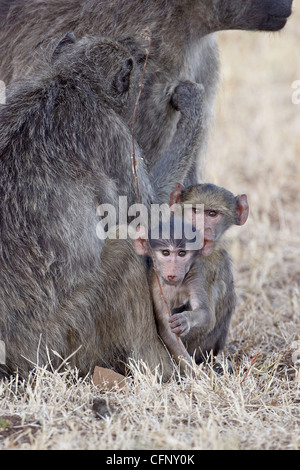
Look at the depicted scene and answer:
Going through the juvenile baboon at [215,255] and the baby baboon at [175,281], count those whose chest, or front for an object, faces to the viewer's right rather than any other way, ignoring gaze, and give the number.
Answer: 0

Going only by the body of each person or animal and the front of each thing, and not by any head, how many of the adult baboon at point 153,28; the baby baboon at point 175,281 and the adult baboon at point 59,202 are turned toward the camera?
1

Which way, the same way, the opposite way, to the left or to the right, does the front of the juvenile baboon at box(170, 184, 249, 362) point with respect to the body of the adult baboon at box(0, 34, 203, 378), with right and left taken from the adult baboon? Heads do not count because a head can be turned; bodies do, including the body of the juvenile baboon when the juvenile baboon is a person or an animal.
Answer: the opposite way

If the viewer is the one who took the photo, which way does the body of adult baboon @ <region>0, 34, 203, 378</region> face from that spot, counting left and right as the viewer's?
facing away from the viewer and to the right of the viewer

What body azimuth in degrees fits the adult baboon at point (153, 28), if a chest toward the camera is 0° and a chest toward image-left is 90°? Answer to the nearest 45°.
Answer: approximately 270°

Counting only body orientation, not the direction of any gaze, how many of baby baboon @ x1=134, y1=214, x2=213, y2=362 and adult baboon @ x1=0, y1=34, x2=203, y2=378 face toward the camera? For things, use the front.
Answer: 1

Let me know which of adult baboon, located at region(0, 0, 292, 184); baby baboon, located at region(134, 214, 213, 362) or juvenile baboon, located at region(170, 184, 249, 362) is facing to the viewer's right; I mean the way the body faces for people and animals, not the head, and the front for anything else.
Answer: the adult baboon

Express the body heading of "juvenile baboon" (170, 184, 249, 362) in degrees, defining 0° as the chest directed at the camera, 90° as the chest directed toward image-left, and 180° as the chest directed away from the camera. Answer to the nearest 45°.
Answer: approximately 45°

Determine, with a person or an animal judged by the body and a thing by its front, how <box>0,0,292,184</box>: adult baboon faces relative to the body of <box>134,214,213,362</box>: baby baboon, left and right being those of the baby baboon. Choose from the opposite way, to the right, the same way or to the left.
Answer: to the left
